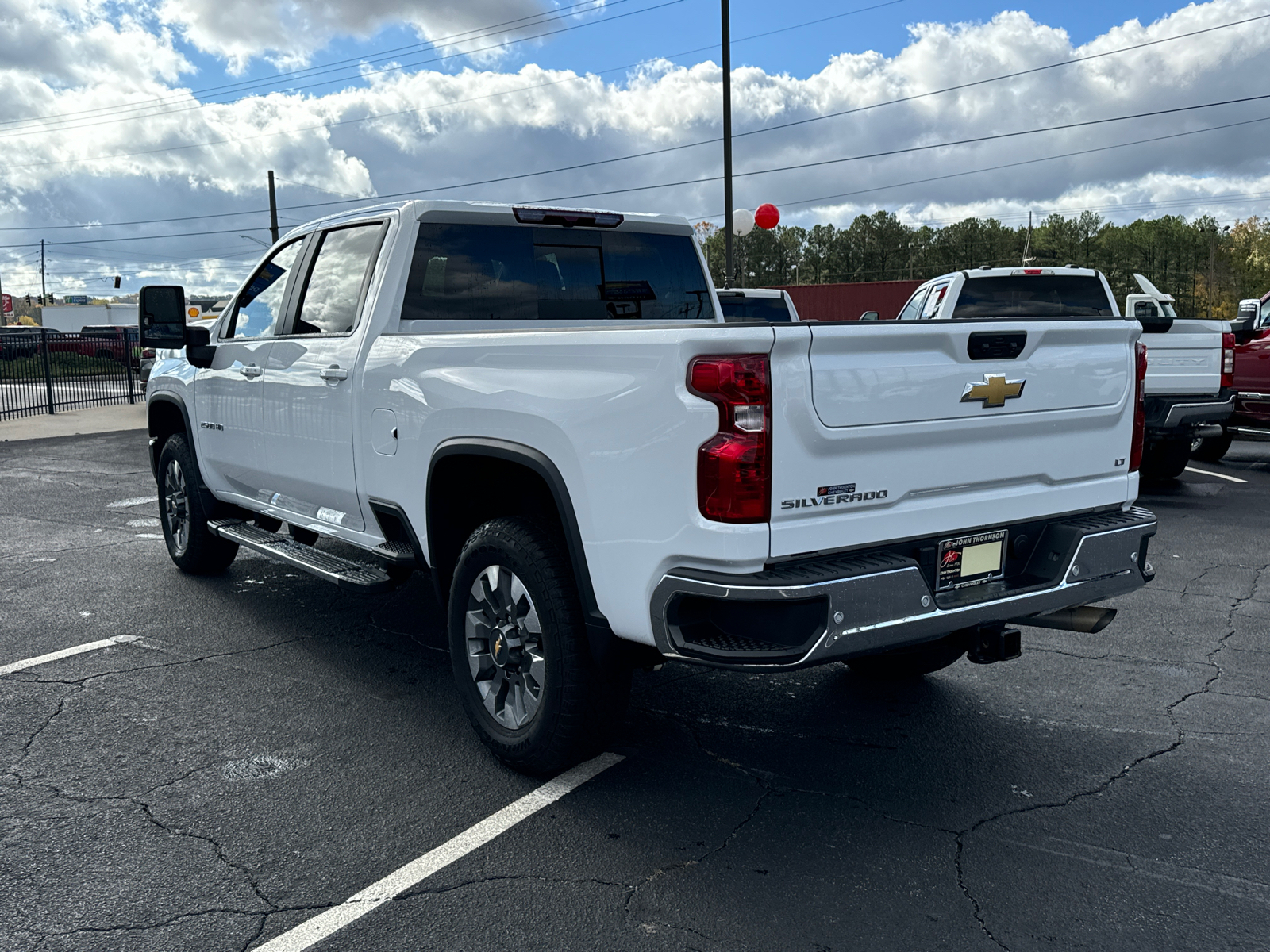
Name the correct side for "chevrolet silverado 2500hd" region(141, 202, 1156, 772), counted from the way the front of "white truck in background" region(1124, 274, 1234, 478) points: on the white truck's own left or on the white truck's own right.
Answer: on the white truck's own left

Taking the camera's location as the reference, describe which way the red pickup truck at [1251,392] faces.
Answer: facing away from the viewer and to the left of the viewer

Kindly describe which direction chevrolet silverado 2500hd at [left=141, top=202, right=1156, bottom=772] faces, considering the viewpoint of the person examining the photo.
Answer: facing away from the viewer and to the left of the viewer

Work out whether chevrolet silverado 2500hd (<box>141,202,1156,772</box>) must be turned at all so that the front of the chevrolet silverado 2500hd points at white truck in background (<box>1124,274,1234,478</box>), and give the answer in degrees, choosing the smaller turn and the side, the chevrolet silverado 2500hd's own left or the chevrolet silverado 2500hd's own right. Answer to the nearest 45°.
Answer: approximately 90° to the chevrolet silverado 2500hd's own right

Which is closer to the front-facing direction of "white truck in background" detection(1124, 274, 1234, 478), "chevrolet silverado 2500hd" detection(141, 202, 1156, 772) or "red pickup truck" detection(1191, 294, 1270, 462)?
the red pickup truck

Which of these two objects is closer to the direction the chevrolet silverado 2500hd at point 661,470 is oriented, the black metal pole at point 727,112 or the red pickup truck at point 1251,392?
the black metal pole

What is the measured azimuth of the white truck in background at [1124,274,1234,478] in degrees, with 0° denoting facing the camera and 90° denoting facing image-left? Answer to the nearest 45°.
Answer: approximately 135°

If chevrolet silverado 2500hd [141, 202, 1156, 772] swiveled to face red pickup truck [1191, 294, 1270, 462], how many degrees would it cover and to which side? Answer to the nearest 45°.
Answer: approximately 90° to its right
